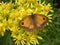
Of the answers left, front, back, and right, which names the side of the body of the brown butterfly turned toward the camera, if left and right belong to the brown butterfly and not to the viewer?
back
